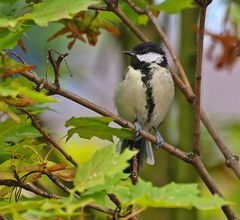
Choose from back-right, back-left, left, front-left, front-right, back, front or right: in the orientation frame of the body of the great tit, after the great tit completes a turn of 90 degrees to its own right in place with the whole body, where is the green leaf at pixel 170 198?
left

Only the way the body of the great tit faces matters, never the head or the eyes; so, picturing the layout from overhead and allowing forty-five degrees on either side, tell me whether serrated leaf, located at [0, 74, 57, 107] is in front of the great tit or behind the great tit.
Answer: in front

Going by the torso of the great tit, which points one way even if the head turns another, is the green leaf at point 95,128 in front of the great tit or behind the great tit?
in front

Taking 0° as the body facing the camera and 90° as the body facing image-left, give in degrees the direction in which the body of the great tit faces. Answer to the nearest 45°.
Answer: approximately 0°

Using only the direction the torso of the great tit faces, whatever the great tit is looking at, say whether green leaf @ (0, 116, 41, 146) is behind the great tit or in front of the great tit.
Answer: in front
